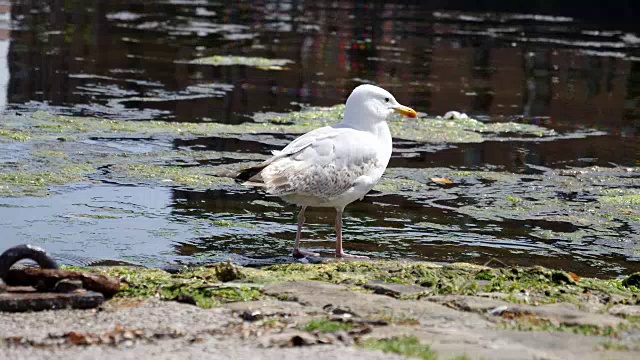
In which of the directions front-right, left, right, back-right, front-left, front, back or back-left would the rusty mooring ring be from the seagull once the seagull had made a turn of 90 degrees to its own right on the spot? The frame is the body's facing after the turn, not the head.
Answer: front-right

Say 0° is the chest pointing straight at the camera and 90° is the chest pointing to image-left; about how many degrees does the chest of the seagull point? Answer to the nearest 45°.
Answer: approximately 270°
